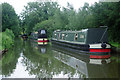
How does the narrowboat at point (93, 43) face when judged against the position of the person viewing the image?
facing away from the viewer and to the left of the viewer
